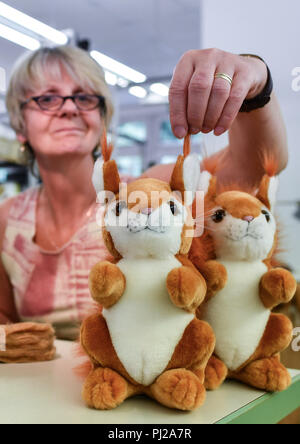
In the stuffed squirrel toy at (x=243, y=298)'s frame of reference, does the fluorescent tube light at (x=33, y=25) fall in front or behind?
behind

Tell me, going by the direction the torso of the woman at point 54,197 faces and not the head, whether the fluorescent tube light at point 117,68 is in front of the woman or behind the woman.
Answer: behind

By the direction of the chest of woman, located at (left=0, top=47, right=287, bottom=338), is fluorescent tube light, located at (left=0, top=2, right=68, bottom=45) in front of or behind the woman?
behind

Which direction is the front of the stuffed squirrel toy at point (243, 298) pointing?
toward the camera

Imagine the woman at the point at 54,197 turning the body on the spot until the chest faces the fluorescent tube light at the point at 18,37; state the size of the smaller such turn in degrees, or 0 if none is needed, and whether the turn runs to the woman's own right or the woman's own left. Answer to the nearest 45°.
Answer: approximately 180°

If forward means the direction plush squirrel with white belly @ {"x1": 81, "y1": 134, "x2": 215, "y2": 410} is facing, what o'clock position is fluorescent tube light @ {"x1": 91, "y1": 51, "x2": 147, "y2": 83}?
The fluorescent tube light is roughly at 6 o'clock from the plush squirrel with white belly.

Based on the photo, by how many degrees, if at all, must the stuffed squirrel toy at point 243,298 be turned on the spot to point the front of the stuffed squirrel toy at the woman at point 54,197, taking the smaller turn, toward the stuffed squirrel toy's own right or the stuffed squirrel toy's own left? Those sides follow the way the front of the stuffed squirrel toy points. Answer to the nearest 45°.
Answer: approximately 135° to the stuffed squirrel toy's own right

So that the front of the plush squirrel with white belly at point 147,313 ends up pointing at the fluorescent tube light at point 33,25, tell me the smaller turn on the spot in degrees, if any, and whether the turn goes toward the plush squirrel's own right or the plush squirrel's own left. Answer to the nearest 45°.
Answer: approximately 180°

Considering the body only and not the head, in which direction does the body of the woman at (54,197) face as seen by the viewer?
toward the camera

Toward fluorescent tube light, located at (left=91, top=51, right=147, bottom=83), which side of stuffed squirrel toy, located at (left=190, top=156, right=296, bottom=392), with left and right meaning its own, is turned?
back

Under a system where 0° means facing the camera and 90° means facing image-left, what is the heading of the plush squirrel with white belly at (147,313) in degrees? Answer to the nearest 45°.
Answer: approximately 0°
